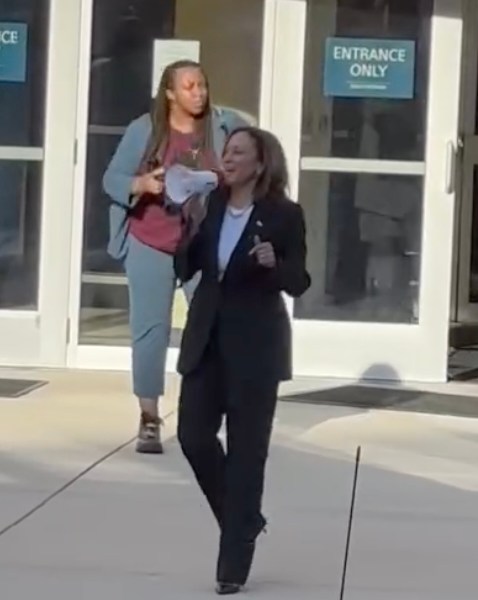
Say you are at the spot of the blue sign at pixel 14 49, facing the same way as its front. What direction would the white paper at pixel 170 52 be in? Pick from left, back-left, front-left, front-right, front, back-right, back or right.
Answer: left

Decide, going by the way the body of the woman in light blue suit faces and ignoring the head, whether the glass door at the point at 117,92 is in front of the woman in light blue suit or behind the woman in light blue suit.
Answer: behind

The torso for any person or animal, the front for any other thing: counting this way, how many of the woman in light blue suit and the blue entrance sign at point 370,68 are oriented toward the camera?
2

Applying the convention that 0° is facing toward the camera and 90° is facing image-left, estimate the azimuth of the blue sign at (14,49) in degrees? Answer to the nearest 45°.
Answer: approximately 0°

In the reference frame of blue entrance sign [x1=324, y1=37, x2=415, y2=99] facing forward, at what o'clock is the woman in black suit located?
The woman in black suit is roughly at 12 o'clock from the blue entrance sign.

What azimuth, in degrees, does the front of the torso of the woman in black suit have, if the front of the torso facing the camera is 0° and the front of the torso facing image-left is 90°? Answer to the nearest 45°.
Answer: approximately 45°

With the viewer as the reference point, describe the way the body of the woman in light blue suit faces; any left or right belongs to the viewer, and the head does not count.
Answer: facing the viewer

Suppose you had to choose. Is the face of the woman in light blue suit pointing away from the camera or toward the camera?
toward the camera

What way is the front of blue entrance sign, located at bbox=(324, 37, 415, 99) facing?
toward the camera

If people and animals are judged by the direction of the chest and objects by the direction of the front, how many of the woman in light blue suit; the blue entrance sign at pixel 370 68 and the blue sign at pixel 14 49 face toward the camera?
3

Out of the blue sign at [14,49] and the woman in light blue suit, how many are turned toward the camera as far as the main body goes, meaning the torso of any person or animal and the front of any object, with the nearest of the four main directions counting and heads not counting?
2

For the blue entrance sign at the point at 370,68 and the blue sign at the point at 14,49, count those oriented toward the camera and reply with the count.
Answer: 2

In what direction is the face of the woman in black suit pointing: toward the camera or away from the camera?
toward the camera

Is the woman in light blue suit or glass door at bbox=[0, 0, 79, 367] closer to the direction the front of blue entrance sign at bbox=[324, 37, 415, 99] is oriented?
the woman in light blue suit

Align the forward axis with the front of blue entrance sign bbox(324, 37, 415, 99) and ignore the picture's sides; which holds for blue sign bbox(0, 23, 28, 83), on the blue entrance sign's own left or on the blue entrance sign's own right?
on the blue entrance sign's own right

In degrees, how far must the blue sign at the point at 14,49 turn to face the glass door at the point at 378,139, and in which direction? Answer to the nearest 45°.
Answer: approximately 90° to its left

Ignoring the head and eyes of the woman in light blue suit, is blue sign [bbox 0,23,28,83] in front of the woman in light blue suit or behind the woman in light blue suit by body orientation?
behind
